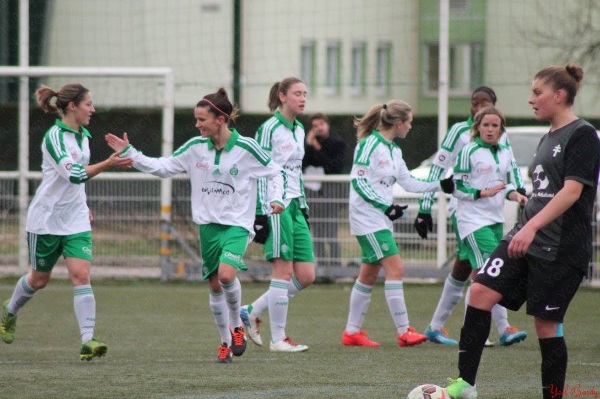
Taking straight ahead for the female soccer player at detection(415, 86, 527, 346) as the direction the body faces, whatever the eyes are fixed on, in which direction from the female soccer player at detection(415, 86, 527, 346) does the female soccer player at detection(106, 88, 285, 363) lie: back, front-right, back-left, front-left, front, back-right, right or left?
right

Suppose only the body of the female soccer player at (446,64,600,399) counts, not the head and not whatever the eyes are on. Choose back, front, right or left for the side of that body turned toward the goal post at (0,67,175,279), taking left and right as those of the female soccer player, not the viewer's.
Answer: right

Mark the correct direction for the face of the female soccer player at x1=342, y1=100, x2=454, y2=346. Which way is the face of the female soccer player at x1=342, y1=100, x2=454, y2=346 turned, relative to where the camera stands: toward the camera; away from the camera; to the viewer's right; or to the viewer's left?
to the viewer's right

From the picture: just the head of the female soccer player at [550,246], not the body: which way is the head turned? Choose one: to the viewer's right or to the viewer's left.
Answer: to the viewer's left

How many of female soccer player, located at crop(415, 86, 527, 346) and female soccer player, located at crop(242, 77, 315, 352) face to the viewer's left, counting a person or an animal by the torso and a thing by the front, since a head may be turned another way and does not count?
0

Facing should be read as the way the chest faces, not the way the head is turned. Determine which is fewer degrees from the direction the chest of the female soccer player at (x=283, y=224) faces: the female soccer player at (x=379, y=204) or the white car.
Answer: the female soccer player

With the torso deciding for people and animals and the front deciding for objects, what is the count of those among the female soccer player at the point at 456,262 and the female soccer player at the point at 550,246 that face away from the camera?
0

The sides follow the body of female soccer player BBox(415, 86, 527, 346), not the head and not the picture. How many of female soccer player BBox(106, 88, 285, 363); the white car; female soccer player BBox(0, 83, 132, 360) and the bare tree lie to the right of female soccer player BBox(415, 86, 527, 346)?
2

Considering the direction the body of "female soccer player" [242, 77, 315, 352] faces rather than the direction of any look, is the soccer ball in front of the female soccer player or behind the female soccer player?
in front

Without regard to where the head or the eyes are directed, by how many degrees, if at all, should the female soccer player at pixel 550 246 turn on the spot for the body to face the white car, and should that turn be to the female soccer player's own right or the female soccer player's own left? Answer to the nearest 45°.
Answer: approximately 135° to the female soccer player's own right

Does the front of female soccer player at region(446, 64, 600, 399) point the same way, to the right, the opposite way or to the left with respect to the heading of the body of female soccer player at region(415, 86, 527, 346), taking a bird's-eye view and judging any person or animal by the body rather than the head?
to the right

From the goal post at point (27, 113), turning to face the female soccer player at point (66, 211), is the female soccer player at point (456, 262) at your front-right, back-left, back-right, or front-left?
front-left

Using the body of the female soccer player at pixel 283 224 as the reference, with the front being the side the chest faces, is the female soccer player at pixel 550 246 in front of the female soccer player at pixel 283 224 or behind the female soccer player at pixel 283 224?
in front

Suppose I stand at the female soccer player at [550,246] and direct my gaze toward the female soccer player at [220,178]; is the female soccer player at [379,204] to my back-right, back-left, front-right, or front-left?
front-right

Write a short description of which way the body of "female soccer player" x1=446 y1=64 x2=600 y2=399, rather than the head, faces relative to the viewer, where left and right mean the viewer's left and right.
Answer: facing the viewer and to the left of the viewer

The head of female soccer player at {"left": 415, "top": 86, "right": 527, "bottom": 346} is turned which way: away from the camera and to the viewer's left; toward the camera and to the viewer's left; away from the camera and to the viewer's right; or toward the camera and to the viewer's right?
toward the camera and to the viewer's left

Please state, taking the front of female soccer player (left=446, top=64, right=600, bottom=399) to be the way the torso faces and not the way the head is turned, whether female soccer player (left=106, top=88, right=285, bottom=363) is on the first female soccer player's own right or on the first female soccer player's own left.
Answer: on the first female soccer player's own right
